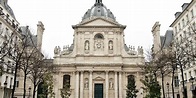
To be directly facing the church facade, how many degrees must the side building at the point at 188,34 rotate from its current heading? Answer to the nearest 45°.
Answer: approximately 45° to its right

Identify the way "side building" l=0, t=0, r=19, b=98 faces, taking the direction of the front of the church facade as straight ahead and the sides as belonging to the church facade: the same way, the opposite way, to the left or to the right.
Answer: to the left

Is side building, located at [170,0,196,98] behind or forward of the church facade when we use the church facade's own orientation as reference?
forward

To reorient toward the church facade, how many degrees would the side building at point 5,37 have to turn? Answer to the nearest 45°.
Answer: approximately 45° to its left

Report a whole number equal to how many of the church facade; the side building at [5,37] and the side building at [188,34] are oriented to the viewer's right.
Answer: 1

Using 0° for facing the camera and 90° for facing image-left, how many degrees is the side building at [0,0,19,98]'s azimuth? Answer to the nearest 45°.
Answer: approximately 270°

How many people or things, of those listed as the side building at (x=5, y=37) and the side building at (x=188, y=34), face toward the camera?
0

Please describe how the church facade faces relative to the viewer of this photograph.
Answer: facing the viewer

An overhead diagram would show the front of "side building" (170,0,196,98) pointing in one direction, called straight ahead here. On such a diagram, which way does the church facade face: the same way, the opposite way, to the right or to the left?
to the left

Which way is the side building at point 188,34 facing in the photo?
to the viewer's left
